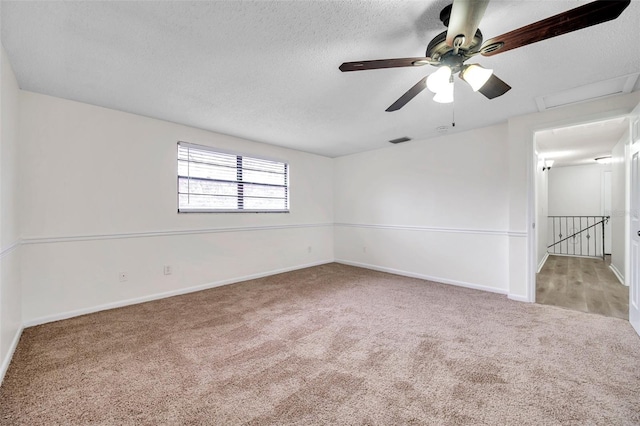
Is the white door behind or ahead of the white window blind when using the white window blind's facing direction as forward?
ahead

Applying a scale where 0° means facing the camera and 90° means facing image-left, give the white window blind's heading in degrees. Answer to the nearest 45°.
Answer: approximately 315°

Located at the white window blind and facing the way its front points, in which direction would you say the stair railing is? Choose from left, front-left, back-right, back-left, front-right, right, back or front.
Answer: front-left

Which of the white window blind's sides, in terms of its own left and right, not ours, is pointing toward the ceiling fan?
front

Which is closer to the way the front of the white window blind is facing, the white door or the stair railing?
the white door
